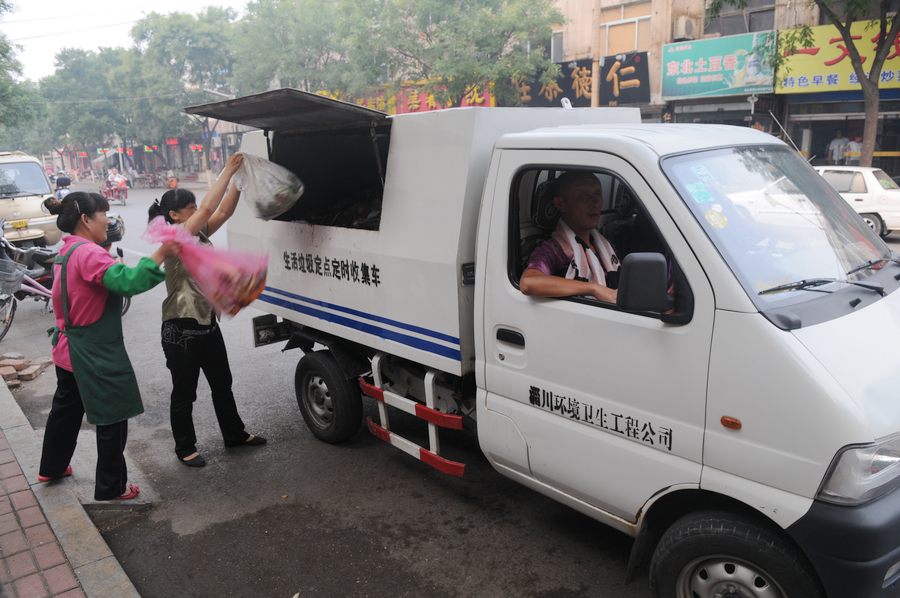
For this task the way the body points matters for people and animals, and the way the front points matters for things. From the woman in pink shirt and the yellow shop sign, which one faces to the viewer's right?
the woman in pink shirt

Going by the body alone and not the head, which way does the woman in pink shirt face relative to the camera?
to the viewer's right

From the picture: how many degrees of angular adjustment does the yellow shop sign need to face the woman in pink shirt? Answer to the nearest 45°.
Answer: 0° — it already faces them

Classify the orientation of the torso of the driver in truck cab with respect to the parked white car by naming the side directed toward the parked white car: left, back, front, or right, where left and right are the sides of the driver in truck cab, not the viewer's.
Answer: left

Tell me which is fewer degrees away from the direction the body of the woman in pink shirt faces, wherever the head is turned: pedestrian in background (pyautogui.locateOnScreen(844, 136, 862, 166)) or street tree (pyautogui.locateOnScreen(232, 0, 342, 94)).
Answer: the pedestrian in background

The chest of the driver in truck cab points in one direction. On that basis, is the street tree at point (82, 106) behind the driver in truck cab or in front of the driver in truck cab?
behind

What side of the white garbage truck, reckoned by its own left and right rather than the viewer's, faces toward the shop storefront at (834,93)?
left

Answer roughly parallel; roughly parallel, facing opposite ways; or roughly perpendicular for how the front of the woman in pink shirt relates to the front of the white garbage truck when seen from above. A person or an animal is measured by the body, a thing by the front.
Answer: roughly perpendicular

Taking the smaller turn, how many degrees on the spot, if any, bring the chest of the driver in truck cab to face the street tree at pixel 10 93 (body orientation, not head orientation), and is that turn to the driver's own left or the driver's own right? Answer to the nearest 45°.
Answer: approximately 180°

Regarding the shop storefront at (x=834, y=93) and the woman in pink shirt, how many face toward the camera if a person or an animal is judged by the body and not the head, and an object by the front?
1

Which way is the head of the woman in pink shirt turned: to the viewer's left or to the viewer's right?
to the viewer's right
